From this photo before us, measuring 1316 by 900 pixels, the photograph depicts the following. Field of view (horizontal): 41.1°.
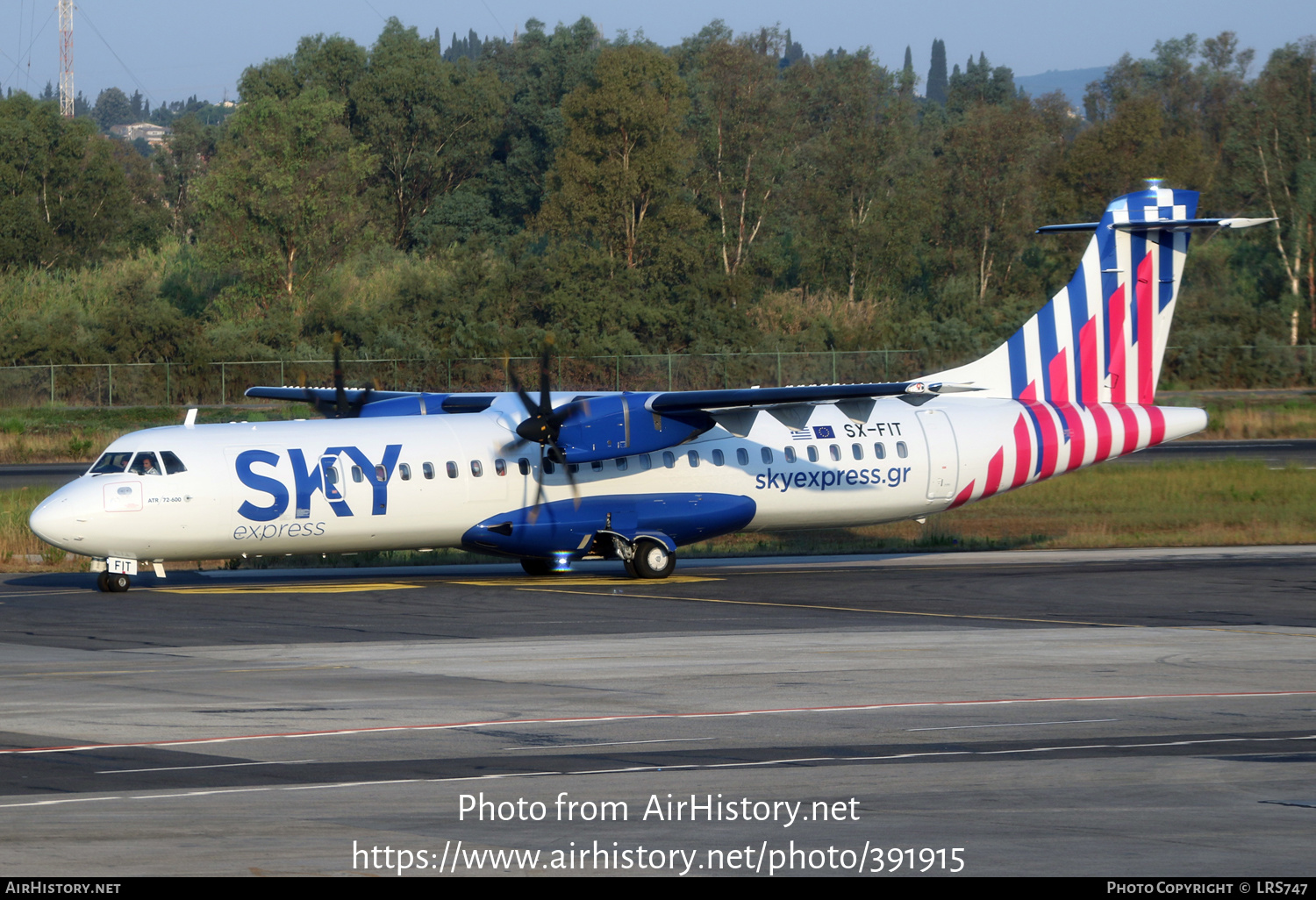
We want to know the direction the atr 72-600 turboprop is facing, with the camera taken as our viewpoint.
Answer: facing the viewer and to the left of the viewer
